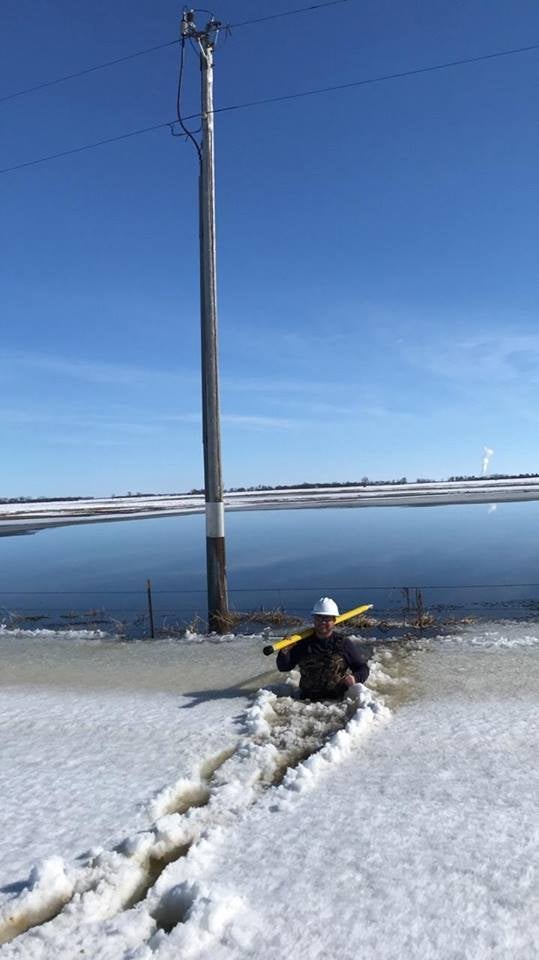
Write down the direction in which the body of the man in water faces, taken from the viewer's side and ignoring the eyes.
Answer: toward the camera
